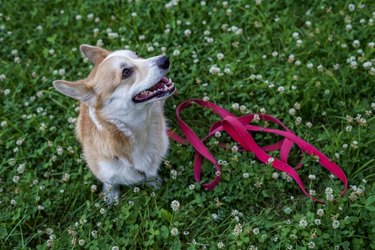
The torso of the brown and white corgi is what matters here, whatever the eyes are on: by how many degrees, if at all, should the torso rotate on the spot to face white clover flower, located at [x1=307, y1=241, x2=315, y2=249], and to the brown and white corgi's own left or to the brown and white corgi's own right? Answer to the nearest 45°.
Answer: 0° — it already faces it

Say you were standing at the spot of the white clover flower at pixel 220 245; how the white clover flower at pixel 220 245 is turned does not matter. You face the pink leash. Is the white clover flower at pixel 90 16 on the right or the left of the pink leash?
left

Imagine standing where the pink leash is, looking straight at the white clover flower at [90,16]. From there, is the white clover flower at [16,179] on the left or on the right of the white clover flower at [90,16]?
left

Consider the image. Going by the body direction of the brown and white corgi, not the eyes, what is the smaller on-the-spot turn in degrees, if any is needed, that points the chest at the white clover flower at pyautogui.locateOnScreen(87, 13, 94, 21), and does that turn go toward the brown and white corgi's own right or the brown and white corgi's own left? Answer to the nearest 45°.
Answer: approximately 135° to the brown and white corgi's own left

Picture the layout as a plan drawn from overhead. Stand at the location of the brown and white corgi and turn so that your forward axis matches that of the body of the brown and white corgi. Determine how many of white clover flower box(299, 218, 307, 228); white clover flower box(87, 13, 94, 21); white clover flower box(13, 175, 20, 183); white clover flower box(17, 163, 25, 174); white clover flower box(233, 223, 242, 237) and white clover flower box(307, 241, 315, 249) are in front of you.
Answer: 3

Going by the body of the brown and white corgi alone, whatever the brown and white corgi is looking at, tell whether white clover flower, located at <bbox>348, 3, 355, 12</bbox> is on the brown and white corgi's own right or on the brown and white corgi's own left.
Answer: on the brown and white corgi's own left

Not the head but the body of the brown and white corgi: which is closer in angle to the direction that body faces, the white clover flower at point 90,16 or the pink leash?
the pink leash

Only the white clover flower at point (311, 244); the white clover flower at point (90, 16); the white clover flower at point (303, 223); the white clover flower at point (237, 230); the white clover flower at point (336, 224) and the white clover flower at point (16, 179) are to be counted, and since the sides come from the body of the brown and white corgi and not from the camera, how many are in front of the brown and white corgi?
4

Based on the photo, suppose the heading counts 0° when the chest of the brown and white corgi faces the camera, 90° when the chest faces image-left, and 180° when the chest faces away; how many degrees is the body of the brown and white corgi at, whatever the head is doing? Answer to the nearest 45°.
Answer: approximately 315°
